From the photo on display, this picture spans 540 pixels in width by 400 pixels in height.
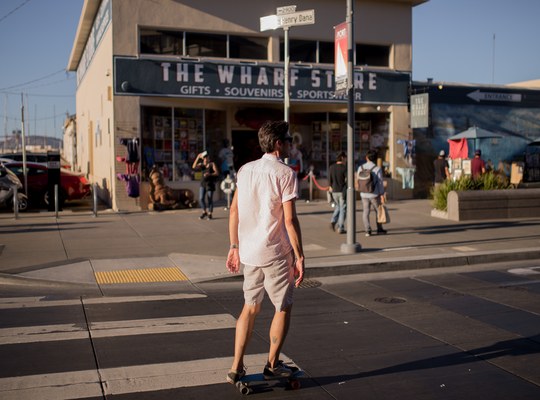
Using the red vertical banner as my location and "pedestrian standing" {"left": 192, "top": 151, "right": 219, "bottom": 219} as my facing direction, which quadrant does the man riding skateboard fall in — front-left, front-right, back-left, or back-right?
back-left

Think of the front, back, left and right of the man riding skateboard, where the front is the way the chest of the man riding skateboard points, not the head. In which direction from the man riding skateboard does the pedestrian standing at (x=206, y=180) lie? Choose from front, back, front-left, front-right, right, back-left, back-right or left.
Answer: front-left

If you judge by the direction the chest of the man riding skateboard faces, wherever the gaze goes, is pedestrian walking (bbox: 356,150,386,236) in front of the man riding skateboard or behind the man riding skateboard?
in front

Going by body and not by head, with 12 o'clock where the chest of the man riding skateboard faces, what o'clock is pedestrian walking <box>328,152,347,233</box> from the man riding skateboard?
The pedestrian walking is roughly at 11 o'clock from the man riding skateboard.

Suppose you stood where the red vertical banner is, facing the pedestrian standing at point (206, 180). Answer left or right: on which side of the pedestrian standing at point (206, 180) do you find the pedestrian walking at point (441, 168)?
right

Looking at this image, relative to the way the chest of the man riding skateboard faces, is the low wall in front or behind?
in front

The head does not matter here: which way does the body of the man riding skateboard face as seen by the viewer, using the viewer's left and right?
facing away from the viewer and to the right of the viewer

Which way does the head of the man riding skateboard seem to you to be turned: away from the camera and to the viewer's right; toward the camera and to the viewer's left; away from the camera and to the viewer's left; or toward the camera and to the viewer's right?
away from the camera and to the viewer's right
